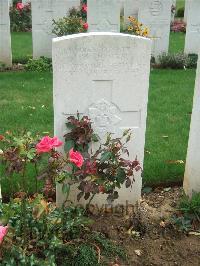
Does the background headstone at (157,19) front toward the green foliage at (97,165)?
yes

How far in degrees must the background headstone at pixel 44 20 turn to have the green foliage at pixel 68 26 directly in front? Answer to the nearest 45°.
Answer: approximately 45° to its left

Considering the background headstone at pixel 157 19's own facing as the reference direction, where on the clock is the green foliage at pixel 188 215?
The green foliage is roughly at 12 o'clock from the background headstone.

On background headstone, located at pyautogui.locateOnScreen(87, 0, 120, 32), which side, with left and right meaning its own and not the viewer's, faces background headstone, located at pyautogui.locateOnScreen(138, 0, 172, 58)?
left

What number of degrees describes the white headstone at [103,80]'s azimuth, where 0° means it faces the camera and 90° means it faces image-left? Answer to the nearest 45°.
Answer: approximately 0°

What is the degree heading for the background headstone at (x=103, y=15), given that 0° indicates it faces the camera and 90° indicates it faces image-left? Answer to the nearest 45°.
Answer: approximately 0°

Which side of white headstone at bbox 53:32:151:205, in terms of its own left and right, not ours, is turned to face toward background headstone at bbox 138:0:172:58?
back
